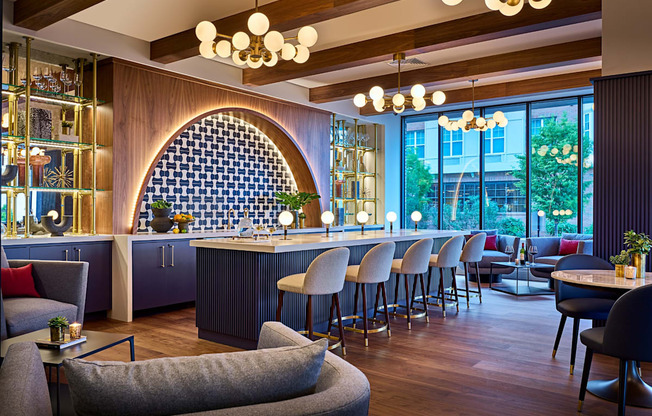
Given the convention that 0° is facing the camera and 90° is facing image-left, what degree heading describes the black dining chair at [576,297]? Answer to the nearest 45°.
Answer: approximately 315°

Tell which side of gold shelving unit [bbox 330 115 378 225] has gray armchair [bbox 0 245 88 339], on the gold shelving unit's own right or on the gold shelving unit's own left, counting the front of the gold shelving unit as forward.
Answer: on the gold shelving unit's own right

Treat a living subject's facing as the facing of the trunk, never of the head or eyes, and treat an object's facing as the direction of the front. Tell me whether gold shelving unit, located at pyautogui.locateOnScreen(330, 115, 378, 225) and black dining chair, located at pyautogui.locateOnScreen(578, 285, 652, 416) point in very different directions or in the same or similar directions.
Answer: very different directions

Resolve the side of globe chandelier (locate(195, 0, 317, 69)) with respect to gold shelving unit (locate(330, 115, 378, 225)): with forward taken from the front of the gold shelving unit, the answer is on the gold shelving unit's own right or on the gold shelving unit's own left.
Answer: on the gold shelving unit's own right

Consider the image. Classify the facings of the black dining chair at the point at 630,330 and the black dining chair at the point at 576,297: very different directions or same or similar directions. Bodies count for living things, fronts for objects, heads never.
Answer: very different directions

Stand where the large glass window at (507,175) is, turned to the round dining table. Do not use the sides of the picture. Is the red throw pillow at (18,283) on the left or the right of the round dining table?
right

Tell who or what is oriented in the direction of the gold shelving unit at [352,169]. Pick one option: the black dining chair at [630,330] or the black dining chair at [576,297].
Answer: the black dining chair at [630,330]

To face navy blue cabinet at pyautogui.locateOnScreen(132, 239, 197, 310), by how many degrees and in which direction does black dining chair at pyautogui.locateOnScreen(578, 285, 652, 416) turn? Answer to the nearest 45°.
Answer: approximately 45° to its left
